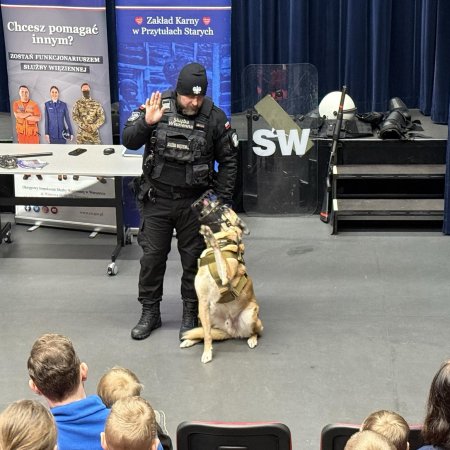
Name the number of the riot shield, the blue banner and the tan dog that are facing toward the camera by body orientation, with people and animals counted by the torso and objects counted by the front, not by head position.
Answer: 3

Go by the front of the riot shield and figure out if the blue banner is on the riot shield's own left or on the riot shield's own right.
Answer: on the riot shield's own right

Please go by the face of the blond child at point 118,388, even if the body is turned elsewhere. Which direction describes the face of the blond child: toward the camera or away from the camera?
away from the camera

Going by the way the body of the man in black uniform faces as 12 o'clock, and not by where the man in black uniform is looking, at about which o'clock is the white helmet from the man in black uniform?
The white helmet is roughly at 7 o'clock from the man in black uniform.

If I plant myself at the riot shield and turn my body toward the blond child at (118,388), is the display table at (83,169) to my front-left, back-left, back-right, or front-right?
front-right

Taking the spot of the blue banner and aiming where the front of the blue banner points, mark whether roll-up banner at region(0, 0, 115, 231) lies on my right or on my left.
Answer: on my right

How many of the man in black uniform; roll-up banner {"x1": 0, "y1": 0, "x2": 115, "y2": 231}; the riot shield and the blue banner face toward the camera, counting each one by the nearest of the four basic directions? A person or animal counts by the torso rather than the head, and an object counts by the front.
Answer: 4

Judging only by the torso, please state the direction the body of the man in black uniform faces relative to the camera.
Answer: toward the camera

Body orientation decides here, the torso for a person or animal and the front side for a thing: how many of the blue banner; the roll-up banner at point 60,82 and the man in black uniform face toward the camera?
3

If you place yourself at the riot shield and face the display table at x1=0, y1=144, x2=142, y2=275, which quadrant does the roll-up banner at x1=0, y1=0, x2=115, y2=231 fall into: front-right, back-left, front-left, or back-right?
front-right

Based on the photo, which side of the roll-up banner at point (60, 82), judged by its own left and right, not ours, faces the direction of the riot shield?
left

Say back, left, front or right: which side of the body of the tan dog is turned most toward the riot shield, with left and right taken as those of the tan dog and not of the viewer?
back

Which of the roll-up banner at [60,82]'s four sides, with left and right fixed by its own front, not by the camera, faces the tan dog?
front

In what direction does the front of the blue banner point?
toward the camera

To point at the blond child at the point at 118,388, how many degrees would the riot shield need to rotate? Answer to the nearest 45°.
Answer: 0° — it already faces them

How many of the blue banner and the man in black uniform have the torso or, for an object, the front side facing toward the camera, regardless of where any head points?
2

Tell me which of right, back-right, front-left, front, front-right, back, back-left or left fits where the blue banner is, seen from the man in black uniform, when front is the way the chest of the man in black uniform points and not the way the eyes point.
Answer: back
